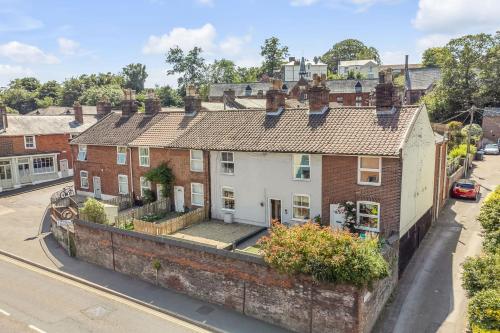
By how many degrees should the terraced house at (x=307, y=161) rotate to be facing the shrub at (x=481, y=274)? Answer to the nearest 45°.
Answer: approximately 90° to its left

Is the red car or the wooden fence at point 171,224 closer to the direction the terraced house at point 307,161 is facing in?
the wooden fence

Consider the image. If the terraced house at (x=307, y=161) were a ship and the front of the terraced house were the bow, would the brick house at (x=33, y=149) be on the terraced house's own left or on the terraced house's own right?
on the terraced house's own right

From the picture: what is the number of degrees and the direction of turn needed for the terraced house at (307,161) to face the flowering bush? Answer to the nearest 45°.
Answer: approximately 45° to its left

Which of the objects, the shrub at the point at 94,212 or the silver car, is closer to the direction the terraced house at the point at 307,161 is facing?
the shrub

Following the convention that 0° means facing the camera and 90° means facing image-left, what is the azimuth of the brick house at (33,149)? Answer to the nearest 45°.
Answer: approximately 315°

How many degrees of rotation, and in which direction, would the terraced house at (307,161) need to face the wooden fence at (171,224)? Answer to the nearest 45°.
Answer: approximately 45° to its right
